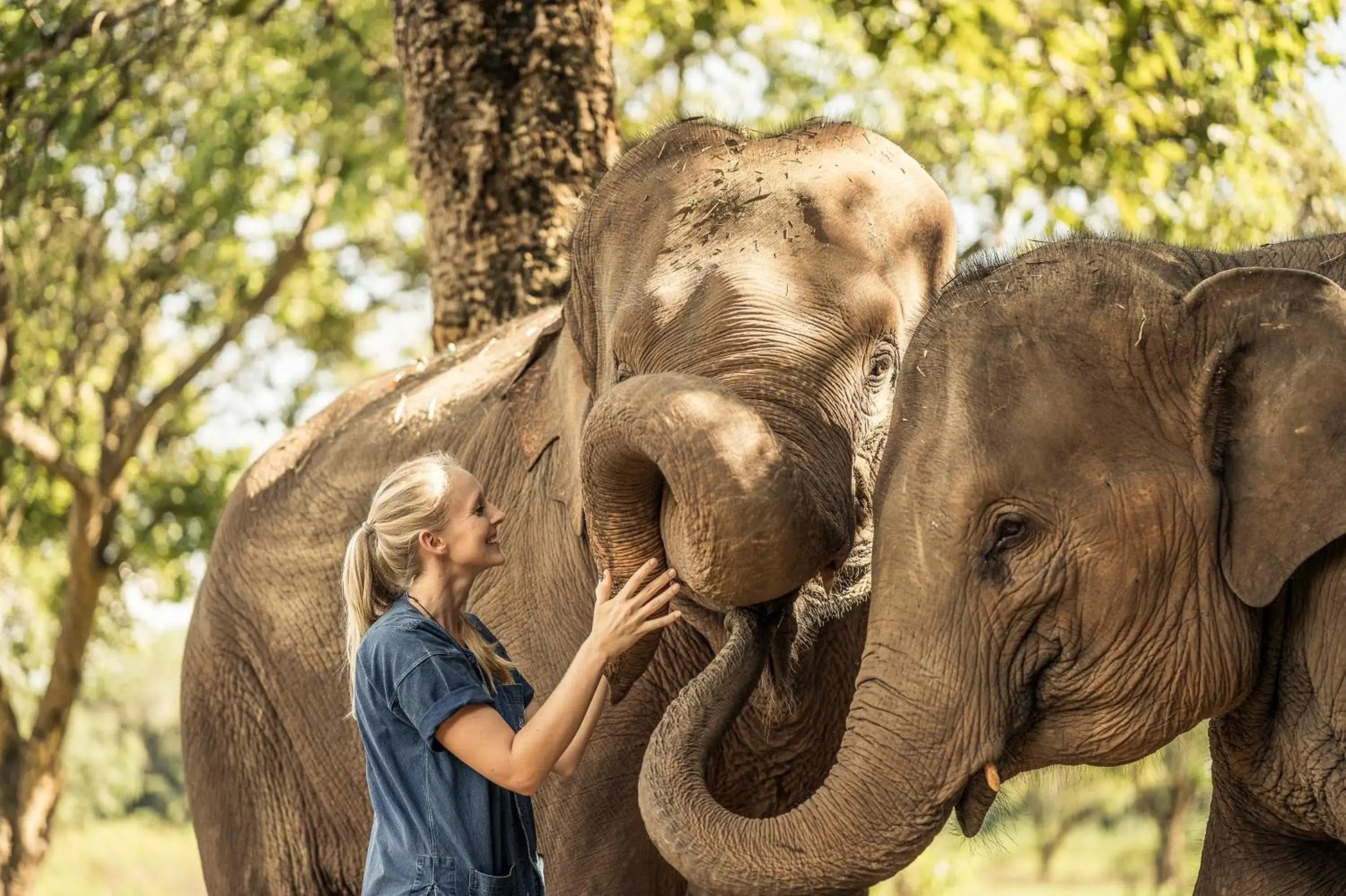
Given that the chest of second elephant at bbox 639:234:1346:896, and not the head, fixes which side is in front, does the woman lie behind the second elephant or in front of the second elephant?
in front

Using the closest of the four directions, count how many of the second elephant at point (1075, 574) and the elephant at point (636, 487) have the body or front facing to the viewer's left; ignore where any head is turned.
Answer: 1

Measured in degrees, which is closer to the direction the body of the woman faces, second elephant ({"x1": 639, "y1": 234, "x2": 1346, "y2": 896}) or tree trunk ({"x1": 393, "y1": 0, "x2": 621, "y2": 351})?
the second elephant

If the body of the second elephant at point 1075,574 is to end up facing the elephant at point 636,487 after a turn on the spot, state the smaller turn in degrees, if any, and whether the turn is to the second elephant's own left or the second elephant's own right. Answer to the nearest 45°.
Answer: approximately 45° to the second elephant's own right

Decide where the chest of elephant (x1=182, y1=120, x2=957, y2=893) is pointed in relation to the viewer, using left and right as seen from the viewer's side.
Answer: facing the viewer and to the right of the viewer

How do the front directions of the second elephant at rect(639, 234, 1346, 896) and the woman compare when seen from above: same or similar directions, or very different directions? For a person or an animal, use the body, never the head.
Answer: very different directions

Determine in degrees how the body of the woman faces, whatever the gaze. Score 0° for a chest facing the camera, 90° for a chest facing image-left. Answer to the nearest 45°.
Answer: approximately 270°

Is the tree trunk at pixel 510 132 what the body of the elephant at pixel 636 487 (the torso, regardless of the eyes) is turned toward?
no

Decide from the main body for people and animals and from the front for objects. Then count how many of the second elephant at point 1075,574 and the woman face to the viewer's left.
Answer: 1

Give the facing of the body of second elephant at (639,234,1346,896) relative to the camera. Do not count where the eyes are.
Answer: to the viewer's left

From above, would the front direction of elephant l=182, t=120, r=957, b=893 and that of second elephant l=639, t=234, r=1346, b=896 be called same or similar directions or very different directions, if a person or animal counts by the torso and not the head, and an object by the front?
very different directions

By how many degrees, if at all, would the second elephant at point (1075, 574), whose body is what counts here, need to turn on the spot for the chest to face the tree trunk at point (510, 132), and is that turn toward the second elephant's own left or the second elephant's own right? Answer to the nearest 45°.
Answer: approximately 45° to the second elephant's own right

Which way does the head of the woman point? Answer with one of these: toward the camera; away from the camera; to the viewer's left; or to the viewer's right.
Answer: to the viewer's right
